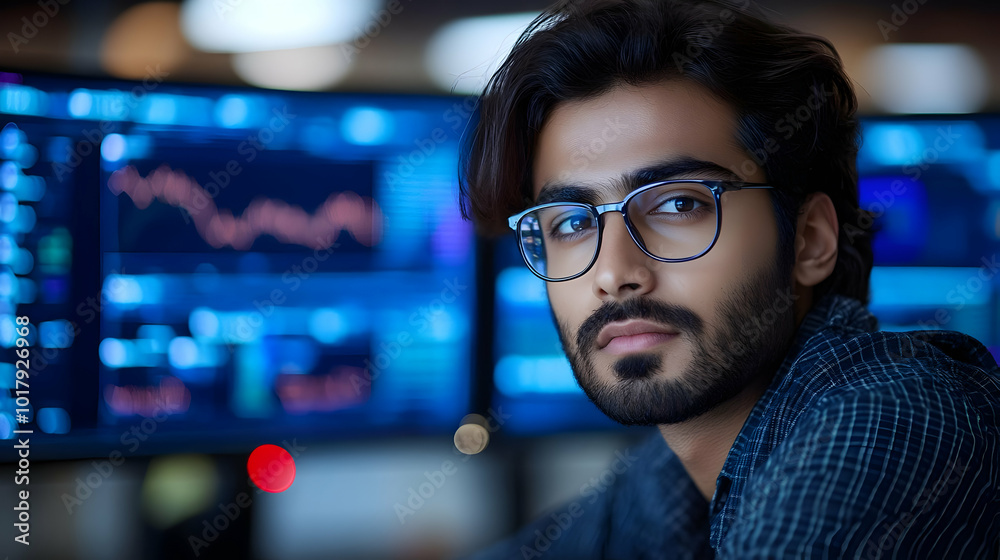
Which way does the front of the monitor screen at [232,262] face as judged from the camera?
facing the viewer and to the right of the viewer

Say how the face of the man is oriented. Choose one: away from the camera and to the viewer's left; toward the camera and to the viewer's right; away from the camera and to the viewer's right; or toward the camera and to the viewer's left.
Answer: toward the camera and to the viewer's left

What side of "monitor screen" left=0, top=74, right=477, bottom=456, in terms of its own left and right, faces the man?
front

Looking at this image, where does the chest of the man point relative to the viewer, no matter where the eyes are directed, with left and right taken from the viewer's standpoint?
facing the viewer and to the left of the viewer

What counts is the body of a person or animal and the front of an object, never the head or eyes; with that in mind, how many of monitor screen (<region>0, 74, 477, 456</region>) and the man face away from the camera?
0
